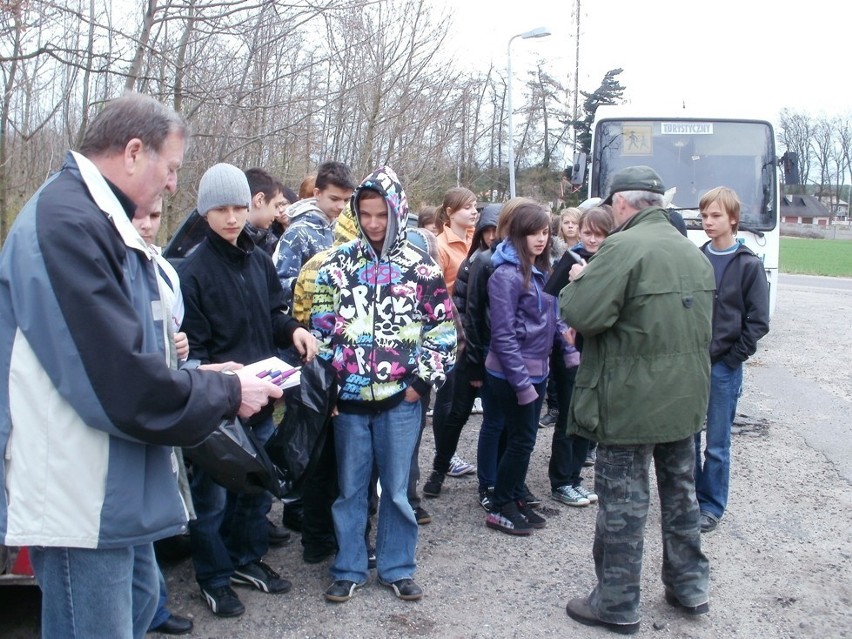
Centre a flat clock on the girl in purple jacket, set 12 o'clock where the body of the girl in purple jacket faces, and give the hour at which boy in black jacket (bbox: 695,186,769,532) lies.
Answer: The boy in black jacket is roughly at 10 o'clock from the girl in purple jacket.

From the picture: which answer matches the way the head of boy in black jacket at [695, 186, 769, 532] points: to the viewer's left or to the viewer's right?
to the viewer's left

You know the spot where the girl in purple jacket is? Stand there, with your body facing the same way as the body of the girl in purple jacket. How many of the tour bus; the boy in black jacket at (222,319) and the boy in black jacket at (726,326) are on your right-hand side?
1

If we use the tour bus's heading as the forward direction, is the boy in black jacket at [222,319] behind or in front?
in front

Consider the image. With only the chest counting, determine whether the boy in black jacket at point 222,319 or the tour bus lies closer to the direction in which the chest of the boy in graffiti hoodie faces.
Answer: the boy in black jacket

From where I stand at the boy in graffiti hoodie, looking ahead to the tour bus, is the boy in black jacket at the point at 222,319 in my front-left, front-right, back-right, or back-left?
back-left

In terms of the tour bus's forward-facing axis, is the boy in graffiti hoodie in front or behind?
in front

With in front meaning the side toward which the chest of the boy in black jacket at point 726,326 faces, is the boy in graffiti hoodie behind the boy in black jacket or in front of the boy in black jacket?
in front

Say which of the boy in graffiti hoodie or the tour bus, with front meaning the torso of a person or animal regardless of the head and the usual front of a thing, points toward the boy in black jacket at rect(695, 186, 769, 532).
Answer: the tour bus

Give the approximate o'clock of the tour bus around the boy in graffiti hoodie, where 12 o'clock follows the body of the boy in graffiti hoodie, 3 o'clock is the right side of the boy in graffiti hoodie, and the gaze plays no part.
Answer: The tour bus is roughly at 7 o'clock from the boy in graffiti hoodie.

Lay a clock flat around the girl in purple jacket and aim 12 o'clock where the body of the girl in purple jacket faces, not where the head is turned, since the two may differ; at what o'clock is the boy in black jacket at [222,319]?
The boy in black jacket is roughly at 3 o'clock from the girl in purple jacket.

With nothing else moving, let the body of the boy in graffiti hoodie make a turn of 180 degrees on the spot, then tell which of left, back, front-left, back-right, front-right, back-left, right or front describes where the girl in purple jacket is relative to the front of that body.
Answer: front-right

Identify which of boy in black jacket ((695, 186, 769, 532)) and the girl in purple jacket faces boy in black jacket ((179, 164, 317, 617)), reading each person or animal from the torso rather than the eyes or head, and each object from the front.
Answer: boy in black jacket ((695, 186, 769, 532))

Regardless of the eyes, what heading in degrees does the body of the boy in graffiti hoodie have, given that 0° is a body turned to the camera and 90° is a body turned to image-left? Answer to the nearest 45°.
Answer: approximately 0°

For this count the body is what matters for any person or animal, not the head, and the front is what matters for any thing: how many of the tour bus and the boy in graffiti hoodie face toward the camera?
2
